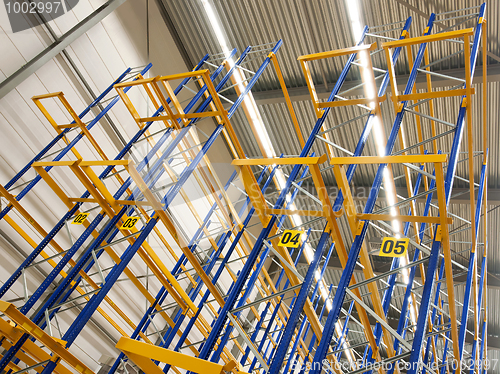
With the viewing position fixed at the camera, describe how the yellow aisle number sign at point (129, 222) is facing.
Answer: facing the viewer
